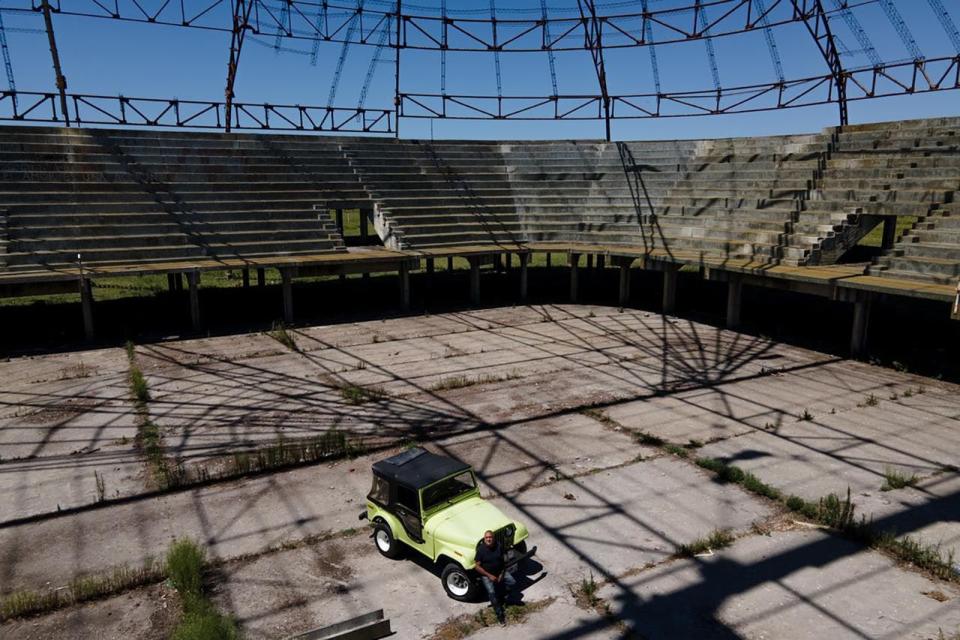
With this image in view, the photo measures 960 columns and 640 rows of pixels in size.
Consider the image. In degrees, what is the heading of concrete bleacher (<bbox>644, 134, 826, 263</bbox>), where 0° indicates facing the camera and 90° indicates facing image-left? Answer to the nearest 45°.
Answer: approximately 45°

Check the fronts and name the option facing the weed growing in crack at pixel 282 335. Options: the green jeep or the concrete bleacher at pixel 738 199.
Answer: the concrete bleacher

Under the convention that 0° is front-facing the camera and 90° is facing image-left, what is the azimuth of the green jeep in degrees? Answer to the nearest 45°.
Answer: approximately 315°

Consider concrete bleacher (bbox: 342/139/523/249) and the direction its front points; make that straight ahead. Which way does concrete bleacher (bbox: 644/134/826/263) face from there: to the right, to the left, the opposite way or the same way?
to the right

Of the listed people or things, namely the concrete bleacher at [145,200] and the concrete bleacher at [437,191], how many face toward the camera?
2

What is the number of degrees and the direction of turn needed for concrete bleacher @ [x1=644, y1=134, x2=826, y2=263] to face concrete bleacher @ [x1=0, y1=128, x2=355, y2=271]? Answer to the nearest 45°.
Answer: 0° — it already faces it

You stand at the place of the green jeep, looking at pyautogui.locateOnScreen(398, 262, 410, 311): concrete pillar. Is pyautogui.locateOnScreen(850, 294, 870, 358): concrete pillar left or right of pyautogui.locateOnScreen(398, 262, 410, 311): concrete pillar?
right

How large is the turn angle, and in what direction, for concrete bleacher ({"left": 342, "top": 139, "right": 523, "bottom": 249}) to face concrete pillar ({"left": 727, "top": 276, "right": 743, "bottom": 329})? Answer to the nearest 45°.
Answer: approximately 45° to its left

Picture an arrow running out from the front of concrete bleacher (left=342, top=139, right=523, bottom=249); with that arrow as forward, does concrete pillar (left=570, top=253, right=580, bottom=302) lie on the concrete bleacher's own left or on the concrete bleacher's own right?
on the concrete bleacher's own left
